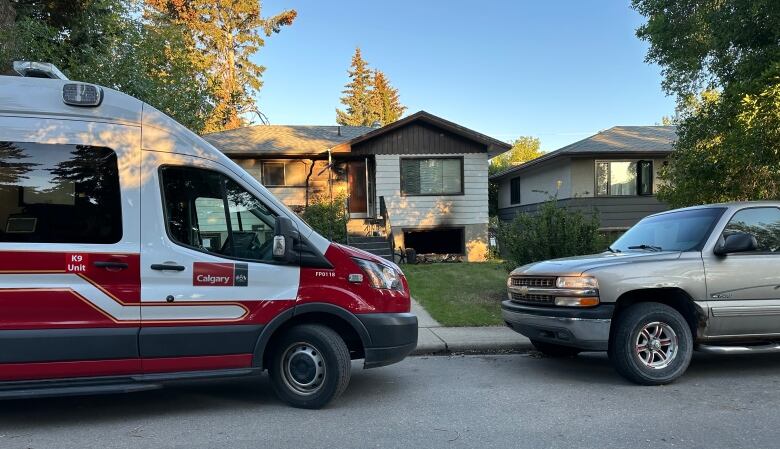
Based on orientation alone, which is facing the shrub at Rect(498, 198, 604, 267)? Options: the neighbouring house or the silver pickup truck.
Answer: the neighbouring house

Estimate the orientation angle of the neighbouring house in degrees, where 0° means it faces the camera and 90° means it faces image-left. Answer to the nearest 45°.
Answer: approximately 0°

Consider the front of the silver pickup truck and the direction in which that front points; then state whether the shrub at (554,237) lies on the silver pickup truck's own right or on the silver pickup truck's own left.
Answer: on the silver pickup truck's own right

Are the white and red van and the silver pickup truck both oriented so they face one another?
yes

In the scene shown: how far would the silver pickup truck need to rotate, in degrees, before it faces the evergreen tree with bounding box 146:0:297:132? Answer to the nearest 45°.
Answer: approximately 90° to its right

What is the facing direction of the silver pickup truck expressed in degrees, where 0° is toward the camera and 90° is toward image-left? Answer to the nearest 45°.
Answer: approximately 45°

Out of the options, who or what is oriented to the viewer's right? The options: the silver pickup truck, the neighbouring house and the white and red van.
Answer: the white and red van

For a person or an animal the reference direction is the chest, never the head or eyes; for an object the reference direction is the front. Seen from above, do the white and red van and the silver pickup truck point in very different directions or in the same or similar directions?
very different directions

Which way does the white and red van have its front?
to the viewer's right

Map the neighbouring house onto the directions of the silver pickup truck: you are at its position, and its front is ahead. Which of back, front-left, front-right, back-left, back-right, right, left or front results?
back-right
